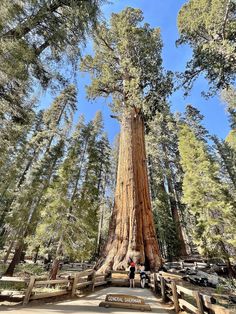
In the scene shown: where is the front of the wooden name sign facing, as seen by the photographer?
facing the viewer

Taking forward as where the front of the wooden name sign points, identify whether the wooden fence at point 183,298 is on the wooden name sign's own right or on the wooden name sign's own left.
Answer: on the wooden name sign's own left

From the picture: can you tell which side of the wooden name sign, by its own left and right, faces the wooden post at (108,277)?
back

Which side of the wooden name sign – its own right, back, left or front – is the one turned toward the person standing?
back

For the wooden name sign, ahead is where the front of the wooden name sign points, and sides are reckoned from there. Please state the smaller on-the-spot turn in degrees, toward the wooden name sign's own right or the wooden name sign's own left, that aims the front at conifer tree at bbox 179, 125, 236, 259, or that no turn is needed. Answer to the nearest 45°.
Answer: approximately 135° to the wooden name sign's own left
